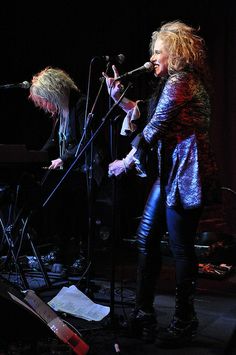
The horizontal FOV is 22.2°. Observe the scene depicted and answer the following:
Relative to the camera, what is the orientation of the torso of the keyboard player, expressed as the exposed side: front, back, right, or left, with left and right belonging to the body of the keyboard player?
left

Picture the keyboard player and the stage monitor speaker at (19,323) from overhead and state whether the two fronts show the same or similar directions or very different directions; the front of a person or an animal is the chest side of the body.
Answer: very different directions

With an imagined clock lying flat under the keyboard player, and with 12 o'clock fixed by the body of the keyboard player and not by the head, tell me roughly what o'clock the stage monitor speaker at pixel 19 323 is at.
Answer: The stage monitor speaker is roughly at 9 o'clock from the keyboard player.
